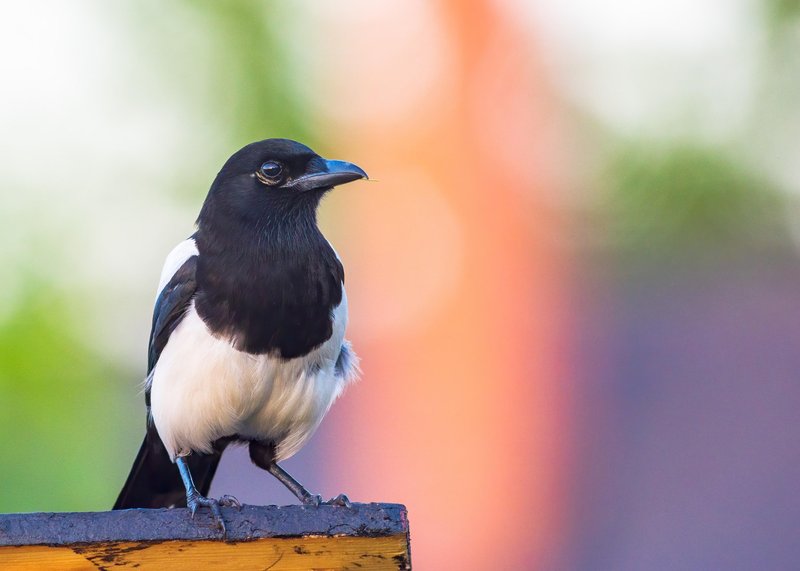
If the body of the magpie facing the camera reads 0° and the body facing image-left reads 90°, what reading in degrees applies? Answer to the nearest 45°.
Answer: approximately 315°
